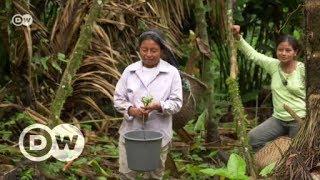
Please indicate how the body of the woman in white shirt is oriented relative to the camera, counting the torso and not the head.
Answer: toward the camera

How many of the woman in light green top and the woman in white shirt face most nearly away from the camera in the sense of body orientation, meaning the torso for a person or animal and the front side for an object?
0

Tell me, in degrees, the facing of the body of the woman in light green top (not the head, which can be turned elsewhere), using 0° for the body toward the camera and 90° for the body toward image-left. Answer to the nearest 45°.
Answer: approximately 45°

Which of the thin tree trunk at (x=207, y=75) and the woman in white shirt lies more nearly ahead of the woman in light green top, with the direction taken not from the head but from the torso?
the woman in white shirt

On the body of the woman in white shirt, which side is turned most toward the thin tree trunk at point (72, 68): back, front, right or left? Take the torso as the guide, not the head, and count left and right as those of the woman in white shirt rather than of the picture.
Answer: right

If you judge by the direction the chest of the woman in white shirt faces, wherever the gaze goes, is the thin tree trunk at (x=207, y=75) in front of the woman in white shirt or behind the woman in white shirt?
behind

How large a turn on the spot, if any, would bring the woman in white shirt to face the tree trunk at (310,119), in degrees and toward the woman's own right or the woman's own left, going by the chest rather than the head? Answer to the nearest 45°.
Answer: approximately 90° to the woman's own left

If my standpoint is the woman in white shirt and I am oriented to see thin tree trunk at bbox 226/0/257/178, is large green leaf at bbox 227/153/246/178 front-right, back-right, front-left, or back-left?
front-right

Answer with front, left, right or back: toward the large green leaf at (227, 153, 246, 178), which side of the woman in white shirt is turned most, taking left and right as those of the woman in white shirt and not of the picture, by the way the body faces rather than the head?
left

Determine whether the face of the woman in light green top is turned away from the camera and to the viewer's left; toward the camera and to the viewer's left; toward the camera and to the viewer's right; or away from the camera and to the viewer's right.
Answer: toward the camera and to the viewer's left

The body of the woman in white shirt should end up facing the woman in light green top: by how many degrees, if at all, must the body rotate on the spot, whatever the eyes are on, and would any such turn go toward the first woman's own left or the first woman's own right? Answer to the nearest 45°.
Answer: approximately 135° to the first woman's own left

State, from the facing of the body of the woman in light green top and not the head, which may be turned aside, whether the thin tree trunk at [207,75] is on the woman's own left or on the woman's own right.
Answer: on the woman's own right
